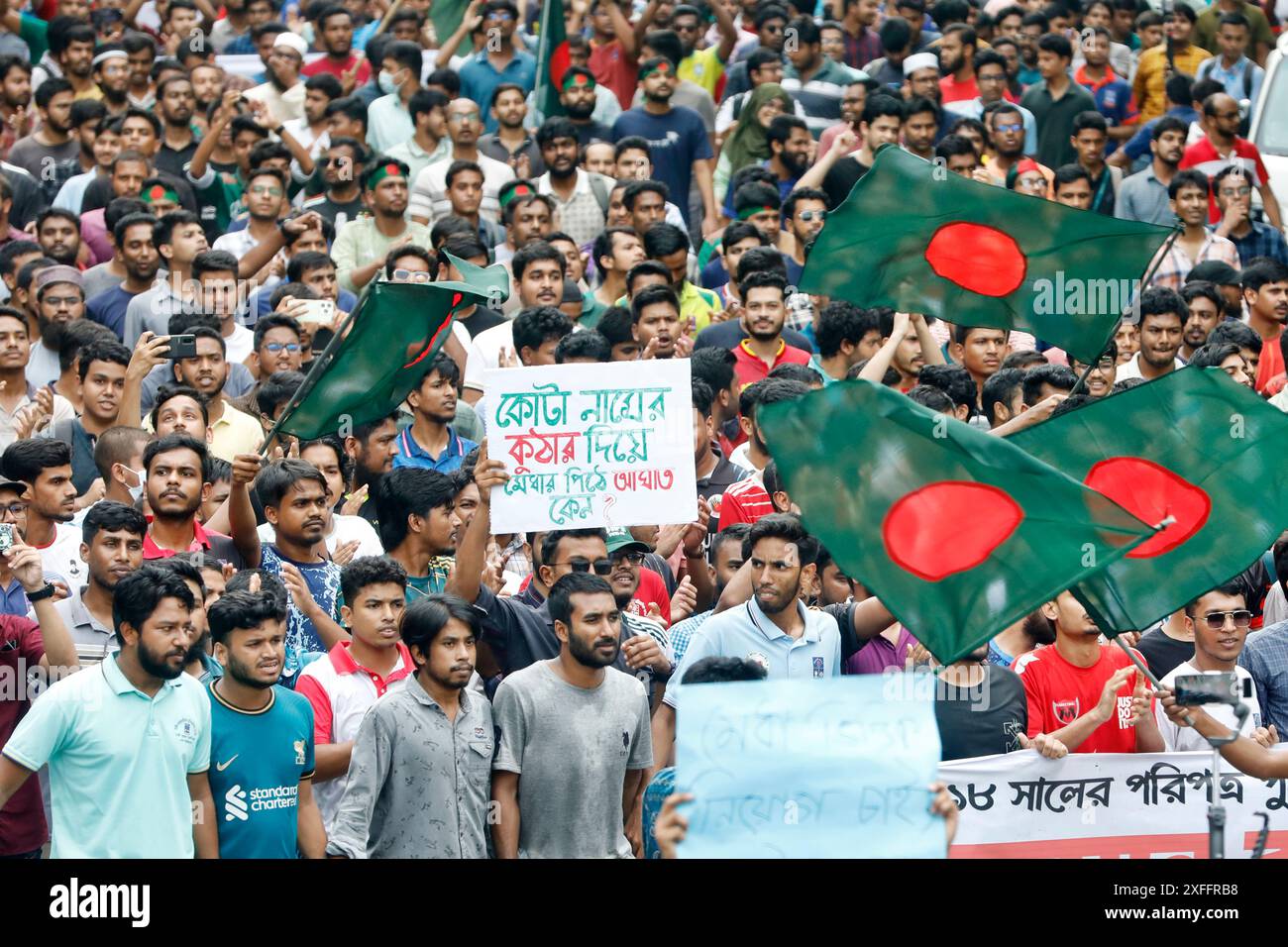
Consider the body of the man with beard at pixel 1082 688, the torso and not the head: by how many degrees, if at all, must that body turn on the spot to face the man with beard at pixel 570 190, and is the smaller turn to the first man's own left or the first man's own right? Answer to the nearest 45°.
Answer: approximately 180°

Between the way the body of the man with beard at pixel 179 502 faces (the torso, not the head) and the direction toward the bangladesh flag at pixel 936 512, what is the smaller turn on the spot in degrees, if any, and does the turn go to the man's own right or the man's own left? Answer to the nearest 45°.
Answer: approximately 45° to the man's own left

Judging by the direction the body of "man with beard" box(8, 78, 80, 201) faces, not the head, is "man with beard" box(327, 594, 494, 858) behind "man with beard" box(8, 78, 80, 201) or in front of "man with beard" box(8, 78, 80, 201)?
in front

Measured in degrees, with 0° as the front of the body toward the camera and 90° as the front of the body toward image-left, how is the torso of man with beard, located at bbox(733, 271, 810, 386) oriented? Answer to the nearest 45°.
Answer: approximately 0°

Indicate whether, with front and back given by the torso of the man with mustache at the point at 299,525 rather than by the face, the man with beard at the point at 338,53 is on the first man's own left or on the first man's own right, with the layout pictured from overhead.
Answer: on the first man's own left

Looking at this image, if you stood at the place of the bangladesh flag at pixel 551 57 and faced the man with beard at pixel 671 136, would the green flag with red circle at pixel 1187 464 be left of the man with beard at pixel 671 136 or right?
right

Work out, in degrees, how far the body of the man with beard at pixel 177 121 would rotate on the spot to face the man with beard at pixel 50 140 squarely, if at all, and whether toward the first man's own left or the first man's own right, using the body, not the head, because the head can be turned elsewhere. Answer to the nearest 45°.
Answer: approximately 90° to the first man's own right

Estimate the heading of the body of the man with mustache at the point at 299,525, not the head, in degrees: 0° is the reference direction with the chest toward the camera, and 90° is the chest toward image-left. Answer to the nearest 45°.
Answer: approximately 315°
